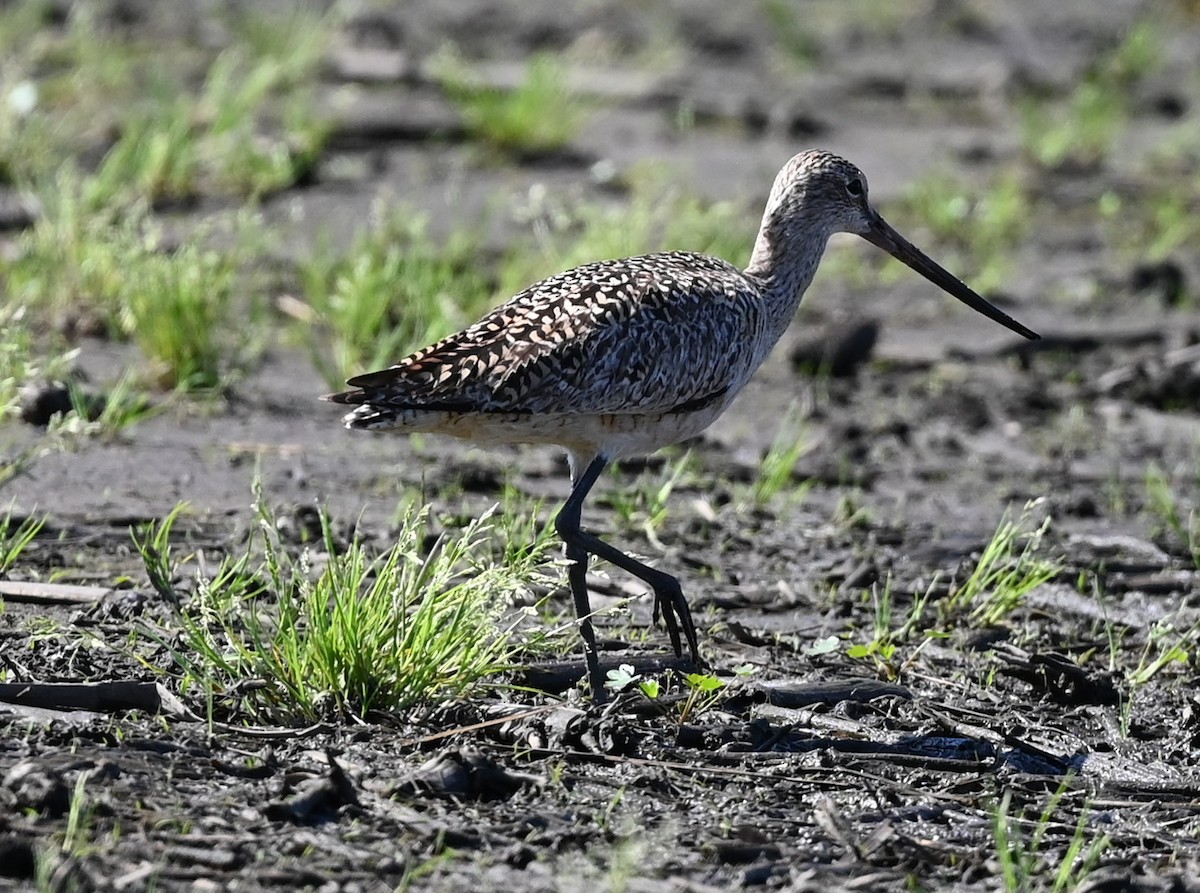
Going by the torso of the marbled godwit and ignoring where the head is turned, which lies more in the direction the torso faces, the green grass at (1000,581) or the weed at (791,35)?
the green grass

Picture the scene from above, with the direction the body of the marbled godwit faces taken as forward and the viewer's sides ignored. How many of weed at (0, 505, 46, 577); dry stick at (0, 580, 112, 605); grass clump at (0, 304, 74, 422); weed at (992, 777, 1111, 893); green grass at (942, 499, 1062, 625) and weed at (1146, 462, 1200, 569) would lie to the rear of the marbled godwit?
3

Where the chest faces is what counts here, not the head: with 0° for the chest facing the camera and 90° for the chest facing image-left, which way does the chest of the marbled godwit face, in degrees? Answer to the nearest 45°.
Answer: approximately 270°

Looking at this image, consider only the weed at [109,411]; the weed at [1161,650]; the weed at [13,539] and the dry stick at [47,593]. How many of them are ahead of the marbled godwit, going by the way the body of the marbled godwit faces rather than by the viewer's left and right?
1

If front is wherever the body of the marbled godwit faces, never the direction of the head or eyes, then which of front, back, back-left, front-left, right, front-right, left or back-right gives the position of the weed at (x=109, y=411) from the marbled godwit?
back-left

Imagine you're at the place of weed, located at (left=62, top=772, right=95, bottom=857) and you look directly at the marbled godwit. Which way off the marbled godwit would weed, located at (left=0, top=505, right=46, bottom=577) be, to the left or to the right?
left

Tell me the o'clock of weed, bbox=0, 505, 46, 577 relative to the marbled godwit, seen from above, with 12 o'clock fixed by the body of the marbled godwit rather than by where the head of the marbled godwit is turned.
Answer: The weed is roughly at 6 o'clock from the marbled godwit.

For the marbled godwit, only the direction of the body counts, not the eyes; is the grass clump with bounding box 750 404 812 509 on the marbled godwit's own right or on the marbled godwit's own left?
on the marbled godwit's own left

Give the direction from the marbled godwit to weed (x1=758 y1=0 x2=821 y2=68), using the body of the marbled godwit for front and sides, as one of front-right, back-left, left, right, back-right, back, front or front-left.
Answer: left

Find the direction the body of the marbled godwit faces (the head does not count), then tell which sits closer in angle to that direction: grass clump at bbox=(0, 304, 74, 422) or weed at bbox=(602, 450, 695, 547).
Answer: the weed

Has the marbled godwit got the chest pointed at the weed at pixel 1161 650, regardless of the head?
yes

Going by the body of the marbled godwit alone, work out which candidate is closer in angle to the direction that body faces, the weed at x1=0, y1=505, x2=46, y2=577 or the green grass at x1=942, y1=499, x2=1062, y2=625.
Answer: the green grass

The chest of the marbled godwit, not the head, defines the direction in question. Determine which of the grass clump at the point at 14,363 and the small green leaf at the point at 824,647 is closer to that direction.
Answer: the small green leaf

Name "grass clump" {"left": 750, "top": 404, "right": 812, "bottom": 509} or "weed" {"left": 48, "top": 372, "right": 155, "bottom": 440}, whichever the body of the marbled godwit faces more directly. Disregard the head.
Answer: the grass clump

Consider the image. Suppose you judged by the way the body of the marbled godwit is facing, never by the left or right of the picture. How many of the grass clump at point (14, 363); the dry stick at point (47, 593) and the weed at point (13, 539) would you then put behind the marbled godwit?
3
